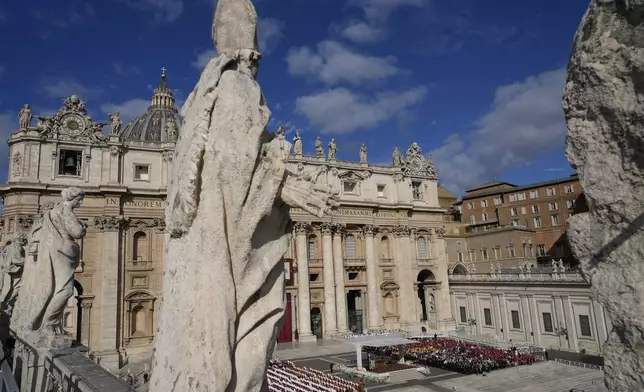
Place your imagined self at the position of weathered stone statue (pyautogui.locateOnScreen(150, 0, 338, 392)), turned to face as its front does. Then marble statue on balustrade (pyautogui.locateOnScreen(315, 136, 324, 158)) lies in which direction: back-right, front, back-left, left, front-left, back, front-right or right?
front-left

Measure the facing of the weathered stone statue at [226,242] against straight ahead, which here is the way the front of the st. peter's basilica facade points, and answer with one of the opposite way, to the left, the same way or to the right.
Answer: to the left

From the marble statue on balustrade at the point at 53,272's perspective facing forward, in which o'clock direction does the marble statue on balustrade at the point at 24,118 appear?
the marble statue on balustrade at the point at 24,118 is roughly at 9 o'clock from the marble statue on balustrade at the point at 53,272.

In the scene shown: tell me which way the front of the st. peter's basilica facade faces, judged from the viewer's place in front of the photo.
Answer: facing the viewer and to the right of the viewer

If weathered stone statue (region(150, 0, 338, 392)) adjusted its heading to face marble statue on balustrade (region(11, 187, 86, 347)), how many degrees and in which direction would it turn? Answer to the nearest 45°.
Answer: approximately 90° to its left

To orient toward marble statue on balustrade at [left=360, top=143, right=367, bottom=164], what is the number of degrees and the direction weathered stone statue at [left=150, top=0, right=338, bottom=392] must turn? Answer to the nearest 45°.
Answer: approximately 45° to its left

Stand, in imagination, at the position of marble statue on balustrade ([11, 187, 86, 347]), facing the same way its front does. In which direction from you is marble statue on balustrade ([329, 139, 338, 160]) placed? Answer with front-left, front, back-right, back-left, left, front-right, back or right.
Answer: front-left

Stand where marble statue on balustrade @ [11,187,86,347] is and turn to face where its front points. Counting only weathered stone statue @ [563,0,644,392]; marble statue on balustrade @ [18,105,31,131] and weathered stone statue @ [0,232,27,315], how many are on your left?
2

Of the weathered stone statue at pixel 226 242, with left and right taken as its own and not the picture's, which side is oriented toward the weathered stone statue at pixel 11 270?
left

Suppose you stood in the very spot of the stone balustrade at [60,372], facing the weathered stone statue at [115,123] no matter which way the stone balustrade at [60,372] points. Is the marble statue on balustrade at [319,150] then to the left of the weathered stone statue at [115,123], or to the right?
right

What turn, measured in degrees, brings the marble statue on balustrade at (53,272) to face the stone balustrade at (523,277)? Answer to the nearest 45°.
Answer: approximately 45° to its left

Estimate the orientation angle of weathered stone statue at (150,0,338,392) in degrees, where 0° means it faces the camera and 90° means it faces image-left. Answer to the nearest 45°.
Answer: approximately 225°

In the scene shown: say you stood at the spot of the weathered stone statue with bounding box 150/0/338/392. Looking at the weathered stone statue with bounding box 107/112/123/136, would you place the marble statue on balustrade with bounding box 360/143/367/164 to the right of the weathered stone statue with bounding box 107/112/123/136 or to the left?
right

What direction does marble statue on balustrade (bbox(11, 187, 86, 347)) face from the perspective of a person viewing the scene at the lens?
facing to the right of the viewer

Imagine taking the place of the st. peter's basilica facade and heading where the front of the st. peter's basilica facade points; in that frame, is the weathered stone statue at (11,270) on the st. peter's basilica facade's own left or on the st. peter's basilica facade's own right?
on the st. peter's basilica facade's own right

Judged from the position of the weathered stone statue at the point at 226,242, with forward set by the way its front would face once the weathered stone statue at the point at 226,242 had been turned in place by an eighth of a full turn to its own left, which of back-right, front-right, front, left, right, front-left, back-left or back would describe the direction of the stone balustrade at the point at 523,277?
front-right

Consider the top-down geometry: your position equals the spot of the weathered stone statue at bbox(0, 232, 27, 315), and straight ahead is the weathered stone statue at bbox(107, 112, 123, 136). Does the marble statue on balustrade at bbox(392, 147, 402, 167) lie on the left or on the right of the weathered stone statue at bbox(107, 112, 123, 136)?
right
